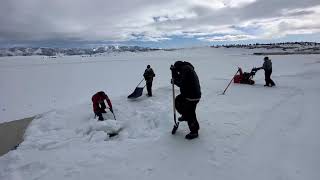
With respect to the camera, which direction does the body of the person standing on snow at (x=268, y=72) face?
to the viewer's left

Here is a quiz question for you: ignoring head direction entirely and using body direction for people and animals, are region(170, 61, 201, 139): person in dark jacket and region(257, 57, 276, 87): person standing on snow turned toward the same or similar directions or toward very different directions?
same or similar directions

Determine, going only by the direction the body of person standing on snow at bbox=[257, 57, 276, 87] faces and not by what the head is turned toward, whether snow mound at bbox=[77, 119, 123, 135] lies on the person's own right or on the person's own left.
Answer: on the person's own left

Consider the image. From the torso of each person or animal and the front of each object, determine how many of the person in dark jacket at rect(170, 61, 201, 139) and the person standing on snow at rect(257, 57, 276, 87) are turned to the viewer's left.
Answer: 2

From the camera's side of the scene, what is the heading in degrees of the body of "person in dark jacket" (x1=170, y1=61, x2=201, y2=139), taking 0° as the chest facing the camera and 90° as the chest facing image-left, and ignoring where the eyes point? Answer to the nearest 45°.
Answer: approximately 90°

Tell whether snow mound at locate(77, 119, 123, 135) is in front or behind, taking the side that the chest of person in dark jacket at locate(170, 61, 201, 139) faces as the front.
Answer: in front

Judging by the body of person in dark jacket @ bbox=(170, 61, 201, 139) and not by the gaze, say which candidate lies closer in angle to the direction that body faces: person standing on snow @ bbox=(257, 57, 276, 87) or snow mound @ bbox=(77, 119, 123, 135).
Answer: the snow mound

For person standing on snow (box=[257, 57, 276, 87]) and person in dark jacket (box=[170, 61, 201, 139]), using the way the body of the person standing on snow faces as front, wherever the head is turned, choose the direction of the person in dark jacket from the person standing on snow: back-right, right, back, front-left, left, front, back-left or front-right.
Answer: left

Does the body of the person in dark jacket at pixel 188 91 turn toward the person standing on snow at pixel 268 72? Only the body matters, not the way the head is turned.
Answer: no
